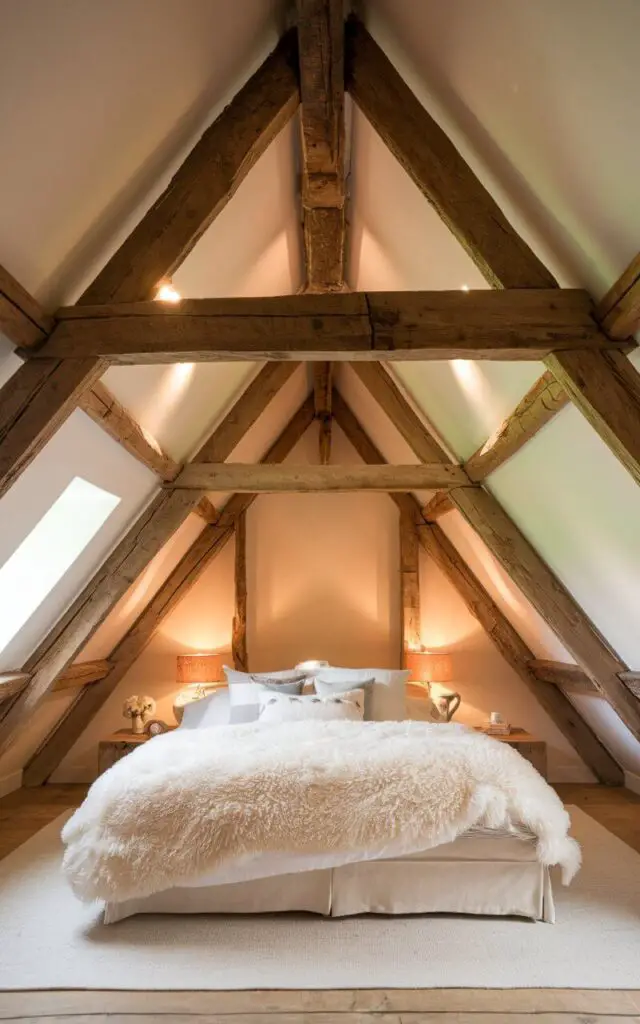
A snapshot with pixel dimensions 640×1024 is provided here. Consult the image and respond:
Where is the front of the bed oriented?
toward the camera

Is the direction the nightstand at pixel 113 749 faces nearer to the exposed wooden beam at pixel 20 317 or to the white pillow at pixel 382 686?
the exposed wooden beam

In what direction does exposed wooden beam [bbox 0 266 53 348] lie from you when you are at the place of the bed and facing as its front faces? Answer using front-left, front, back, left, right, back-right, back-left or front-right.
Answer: front-right

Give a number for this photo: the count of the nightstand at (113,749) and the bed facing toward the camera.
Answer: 2

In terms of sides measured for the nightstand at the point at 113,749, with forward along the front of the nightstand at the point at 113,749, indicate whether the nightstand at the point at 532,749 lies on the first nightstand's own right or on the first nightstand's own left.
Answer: on the first nightstand's own left
